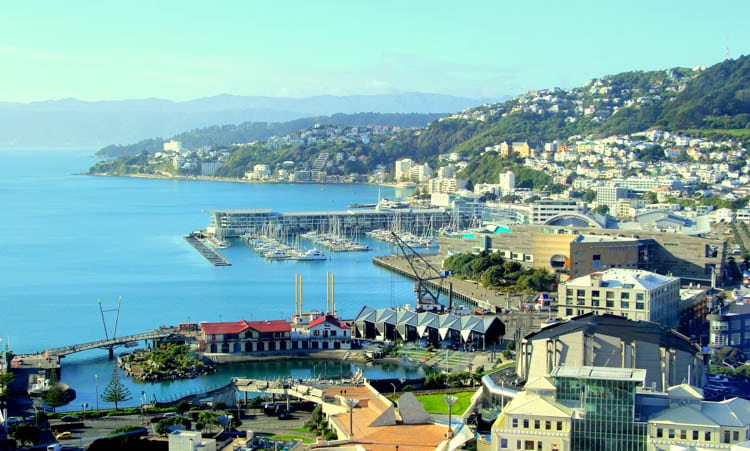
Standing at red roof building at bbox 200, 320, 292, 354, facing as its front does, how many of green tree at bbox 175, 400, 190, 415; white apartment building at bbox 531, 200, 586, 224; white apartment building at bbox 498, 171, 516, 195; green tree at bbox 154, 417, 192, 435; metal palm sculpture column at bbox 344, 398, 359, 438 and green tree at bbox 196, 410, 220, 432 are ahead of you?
4

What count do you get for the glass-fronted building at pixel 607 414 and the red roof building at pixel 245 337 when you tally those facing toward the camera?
2

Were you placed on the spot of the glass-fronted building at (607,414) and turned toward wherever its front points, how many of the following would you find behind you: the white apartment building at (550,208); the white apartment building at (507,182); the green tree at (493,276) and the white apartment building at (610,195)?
4

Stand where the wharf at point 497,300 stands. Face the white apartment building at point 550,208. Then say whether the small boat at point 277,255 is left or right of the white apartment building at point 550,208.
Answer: left

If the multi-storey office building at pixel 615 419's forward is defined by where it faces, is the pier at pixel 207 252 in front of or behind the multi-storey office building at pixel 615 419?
behind

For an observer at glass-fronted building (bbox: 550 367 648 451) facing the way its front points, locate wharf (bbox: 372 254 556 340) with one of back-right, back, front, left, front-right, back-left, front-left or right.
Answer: back

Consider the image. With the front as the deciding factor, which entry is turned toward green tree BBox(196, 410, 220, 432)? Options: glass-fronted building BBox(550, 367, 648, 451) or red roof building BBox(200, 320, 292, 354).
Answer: the red roof building

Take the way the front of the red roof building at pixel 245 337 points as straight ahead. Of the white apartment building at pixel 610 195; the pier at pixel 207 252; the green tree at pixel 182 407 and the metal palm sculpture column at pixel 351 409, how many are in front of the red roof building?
2

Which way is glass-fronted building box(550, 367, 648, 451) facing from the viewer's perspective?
toward the camera

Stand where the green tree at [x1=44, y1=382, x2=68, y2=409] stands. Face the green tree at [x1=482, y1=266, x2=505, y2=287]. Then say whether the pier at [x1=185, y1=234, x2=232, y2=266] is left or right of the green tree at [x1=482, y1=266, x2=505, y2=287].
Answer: left

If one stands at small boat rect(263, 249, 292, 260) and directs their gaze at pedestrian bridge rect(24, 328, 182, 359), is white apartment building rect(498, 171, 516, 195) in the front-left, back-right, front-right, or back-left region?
back-left

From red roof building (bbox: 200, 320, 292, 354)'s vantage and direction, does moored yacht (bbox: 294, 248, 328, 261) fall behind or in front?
behind

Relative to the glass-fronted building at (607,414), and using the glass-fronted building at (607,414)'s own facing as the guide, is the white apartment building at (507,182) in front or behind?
behind

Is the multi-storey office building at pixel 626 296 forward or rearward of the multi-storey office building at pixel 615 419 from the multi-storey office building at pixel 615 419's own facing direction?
rearward

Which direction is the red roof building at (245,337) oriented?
toward the camera

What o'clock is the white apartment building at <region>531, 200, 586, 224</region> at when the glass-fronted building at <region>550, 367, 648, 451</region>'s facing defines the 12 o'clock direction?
The white apartment building is roughly at 6 o'clock from the glass-fronted building.
